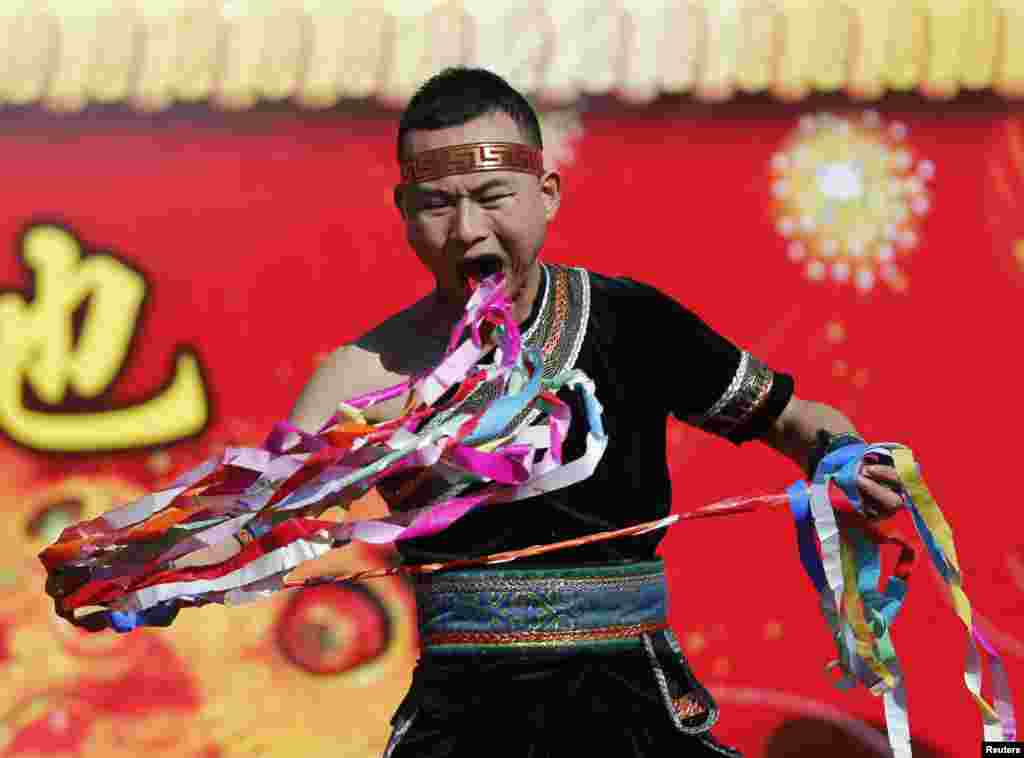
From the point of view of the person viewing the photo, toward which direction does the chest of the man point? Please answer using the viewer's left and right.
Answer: facing the viewer
